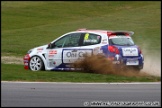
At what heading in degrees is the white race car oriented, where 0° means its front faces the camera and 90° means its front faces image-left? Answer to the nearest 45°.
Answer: approximately 135°
